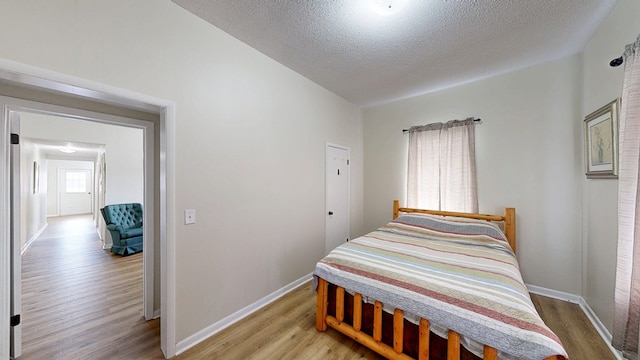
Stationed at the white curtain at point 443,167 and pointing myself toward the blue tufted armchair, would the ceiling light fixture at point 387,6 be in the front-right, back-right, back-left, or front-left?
front-left

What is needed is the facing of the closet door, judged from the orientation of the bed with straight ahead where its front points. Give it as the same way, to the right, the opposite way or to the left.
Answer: to the left

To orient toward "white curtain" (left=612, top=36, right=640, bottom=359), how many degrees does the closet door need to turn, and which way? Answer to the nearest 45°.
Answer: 0° — it already faces it

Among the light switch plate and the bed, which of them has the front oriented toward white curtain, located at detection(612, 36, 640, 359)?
the light switch plate

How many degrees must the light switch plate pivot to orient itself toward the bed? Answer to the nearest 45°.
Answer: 0° — it already faces it

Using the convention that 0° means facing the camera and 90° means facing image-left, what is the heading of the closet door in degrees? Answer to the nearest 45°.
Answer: approximately 315°

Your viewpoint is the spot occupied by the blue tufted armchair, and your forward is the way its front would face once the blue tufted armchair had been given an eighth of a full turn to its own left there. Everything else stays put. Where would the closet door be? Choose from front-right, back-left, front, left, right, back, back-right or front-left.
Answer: front-right

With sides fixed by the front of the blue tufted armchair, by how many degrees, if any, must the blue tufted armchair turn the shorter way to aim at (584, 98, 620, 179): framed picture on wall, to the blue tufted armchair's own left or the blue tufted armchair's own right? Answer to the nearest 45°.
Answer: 0° — it already faces it

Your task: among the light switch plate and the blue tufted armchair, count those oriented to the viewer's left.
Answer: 0

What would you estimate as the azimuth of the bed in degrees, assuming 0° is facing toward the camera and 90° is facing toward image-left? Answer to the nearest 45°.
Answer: approximately 0°

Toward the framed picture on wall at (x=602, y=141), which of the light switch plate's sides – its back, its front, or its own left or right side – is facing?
front

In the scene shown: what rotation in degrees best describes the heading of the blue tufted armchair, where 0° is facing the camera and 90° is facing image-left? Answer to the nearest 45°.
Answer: approximately 315°
